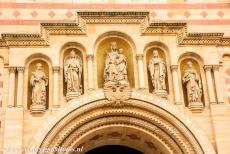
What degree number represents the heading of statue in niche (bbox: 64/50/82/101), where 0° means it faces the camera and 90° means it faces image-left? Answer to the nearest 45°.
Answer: approximately 0°

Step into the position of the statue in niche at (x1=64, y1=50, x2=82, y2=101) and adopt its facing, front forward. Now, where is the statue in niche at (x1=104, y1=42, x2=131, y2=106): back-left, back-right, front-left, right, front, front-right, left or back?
left

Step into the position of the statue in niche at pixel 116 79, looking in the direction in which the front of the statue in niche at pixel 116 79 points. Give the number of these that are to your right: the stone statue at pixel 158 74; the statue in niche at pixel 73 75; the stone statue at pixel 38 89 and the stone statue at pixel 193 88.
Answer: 2

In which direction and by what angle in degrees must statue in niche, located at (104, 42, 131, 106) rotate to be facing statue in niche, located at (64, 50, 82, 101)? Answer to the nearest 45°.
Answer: approximately 90° to its right

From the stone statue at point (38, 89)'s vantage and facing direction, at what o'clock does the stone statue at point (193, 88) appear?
the stone statue at point (193, 88) is roughly at 9 o'clock from the stone statue at point (38, 89).

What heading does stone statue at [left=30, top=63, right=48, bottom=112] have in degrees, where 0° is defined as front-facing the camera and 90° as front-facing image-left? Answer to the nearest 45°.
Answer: approximately 0°

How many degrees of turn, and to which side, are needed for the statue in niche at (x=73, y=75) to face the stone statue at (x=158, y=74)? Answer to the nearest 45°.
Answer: approximately 90° to its left

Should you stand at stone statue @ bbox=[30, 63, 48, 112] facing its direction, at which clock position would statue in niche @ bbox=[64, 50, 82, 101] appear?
The statue in niche is roughly at 9 o'clock from the stone statue.

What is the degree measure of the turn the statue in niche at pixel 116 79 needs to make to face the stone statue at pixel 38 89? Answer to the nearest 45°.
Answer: approximately 90° to its right

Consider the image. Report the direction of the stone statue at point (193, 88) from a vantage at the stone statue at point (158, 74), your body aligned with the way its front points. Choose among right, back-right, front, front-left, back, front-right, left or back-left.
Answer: left
